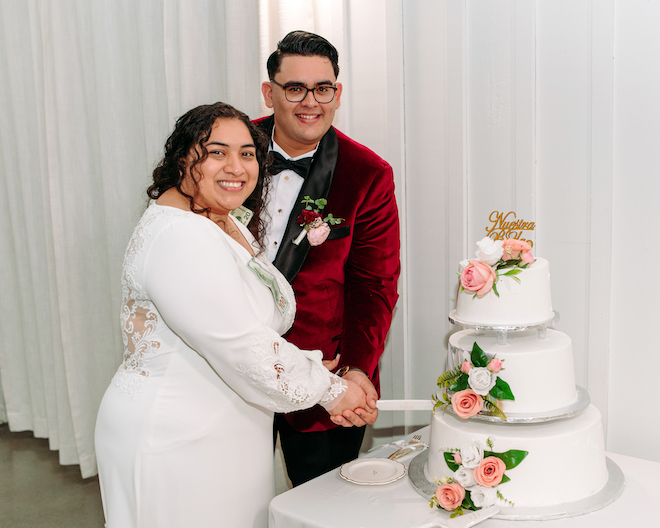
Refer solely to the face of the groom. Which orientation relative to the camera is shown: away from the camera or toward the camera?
toward the camera

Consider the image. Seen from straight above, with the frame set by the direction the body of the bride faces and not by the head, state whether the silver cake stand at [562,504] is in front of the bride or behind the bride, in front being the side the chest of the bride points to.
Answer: in front

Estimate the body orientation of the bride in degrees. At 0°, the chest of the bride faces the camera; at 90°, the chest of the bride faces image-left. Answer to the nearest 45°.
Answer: approximately 270°

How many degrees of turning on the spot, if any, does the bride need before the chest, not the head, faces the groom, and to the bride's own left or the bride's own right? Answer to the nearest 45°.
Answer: approximately 45° to the bride's own left
